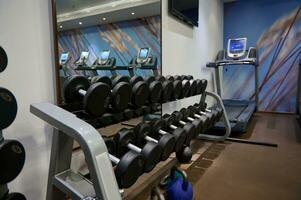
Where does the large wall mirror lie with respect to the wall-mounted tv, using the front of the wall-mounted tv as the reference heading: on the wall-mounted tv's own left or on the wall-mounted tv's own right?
on the wall-mounted tv's own right

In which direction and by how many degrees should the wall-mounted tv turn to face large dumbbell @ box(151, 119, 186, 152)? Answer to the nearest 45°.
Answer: approximately 45° to its right

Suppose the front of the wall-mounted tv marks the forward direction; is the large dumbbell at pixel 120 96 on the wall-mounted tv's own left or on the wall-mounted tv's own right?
on the wall-mounted tv's own right

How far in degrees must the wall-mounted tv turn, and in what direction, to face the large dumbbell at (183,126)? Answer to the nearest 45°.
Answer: approximately 45° to its right

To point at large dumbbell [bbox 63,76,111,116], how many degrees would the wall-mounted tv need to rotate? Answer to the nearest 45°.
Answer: approximately 45° to its right

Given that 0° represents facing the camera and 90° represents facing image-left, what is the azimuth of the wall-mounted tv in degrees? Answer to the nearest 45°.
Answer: approximately 315°

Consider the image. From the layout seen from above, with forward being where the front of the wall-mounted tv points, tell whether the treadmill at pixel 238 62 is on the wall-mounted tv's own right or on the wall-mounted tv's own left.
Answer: on the wall-mounted tv's own left
